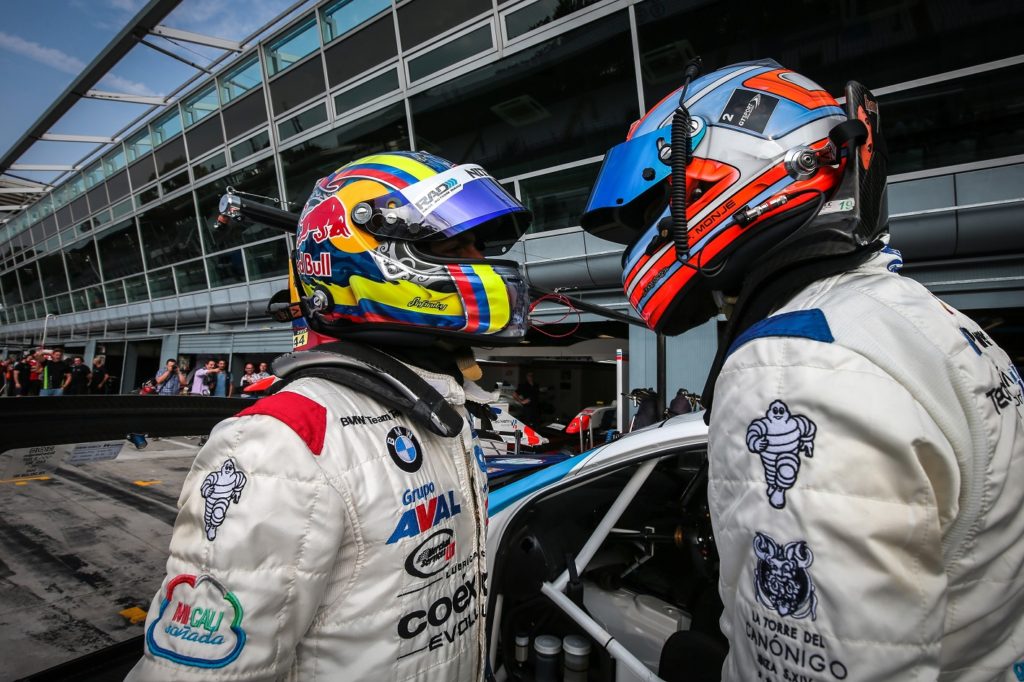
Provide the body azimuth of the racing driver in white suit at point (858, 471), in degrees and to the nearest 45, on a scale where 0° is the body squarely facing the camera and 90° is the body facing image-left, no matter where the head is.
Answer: approximately 90°

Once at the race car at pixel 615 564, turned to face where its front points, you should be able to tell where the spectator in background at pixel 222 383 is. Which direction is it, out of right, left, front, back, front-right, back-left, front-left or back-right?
front-right

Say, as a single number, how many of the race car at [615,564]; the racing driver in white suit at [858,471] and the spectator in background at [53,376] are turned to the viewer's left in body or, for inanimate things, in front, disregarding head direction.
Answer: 2

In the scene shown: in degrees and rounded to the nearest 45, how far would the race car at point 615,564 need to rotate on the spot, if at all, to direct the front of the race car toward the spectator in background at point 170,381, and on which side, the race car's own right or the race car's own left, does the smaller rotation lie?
approximately 45° to the race car's own right

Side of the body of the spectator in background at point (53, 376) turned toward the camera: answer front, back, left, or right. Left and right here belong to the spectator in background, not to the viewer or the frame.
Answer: front

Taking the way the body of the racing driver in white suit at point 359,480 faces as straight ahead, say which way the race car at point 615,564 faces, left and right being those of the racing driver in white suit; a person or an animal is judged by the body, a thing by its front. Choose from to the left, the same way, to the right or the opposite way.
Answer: the opposite way

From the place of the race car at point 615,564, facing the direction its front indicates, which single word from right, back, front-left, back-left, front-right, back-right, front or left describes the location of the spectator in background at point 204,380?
front-right

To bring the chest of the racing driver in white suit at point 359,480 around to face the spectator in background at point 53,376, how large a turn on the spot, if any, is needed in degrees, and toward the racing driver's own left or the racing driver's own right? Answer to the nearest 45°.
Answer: approximately 180°

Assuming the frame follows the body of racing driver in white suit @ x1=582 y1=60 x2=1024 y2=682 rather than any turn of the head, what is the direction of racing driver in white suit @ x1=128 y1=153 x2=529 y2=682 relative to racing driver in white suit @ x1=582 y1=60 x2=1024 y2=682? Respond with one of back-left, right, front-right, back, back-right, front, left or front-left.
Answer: front

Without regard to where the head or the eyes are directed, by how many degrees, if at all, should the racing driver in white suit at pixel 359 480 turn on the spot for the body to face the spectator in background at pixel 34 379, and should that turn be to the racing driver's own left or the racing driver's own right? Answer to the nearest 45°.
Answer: approximately 180°

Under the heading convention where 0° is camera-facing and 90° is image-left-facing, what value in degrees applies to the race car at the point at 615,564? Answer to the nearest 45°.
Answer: approximately 90°

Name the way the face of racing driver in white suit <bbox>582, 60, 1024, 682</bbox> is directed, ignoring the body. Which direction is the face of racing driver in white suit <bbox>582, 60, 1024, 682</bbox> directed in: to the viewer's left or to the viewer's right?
to the viewer's left

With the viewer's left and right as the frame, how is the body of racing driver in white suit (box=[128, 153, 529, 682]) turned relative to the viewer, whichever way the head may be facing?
facing the viewer and to the right of the viewer

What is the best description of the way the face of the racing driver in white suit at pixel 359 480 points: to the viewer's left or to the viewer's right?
to the viewer's right
